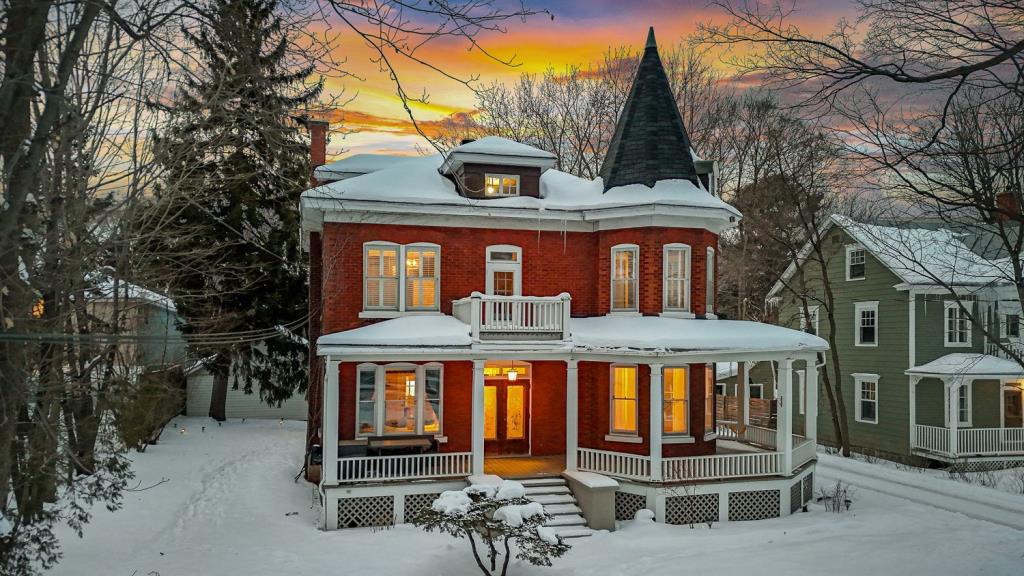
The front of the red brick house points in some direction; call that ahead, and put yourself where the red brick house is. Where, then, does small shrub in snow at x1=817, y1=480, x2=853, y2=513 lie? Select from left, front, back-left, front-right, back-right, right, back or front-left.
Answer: left

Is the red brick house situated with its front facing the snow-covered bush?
yes

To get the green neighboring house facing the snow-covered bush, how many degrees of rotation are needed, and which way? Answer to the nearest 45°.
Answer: approximately 45° to its right

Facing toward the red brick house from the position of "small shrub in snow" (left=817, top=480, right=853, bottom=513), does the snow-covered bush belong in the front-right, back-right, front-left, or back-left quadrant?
front-left

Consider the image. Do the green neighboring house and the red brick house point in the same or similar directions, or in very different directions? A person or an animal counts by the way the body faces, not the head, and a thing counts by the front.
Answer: same or similar directions

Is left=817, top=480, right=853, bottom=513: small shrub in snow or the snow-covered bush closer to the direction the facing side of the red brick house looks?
the snow-covered bush

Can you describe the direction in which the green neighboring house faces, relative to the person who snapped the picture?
facing the viewer and to the right of the viewer

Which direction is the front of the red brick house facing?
toward the camera

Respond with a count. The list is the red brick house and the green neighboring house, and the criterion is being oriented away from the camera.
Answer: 0
